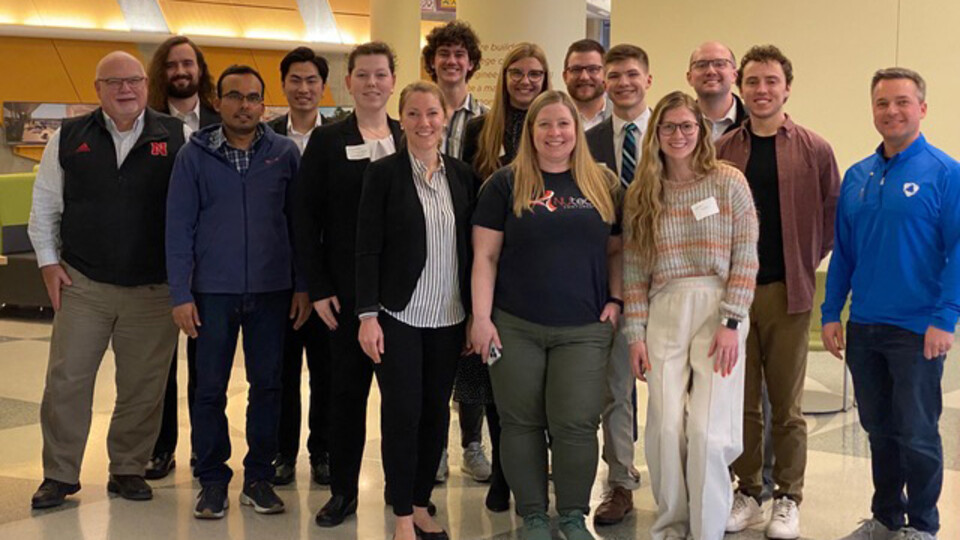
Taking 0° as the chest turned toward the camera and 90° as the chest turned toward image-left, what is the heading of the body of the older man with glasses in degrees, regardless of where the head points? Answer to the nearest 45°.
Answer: approximately 0°

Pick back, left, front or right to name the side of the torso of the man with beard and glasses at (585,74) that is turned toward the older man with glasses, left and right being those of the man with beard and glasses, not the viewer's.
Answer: right

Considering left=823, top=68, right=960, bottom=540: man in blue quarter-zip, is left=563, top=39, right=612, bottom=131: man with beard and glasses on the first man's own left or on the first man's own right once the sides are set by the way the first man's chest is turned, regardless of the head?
on the first man's own right

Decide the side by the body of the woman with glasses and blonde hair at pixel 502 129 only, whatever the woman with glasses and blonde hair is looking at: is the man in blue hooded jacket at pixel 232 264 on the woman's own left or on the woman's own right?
on the woman's own right

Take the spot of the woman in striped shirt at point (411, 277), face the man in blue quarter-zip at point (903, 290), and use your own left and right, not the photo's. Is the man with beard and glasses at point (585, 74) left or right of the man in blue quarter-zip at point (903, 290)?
left

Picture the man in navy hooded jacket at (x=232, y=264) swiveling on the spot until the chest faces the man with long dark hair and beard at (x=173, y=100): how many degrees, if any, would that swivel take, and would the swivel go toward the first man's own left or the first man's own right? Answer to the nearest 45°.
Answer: approximately 180°
